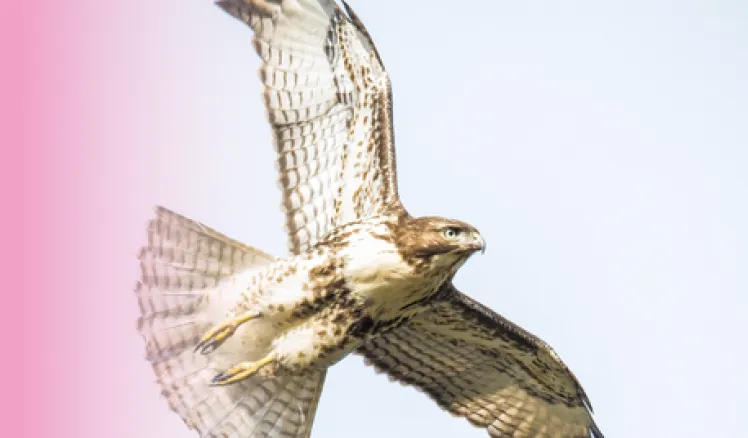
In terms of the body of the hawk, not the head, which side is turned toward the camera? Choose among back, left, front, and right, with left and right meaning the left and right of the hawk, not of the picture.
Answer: right
